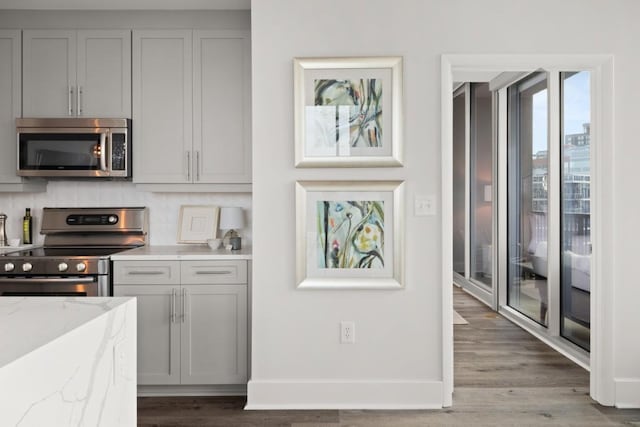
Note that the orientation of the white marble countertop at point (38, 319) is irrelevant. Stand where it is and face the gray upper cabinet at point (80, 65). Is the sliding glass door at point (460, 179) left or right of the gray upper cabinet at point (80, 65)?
right

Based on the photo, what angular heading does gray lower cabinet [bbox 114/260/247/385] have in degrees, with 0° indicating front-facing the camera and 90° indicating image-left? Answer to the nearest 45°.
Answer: approximately 0°

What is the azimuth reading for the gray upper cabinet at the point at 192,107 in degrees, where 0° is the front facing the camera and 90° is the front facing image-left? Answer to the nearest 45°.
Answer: approximately 0°

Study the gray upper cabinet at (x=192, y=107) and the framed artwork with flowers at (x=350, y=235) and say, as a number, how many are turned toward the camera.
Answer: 2

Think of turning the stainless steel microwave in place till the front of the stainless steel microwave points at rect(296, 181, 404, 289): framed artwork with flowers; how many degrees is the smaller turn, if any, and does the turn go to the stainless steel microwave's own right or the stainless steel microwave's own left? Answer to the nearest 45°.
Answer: approximately 45° to the stainless steel microwave's own left
